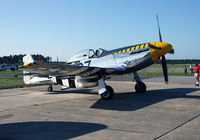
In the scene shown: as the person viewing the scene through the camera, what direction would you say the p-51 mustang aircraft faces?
facing the viewer and to the right of the viewer
